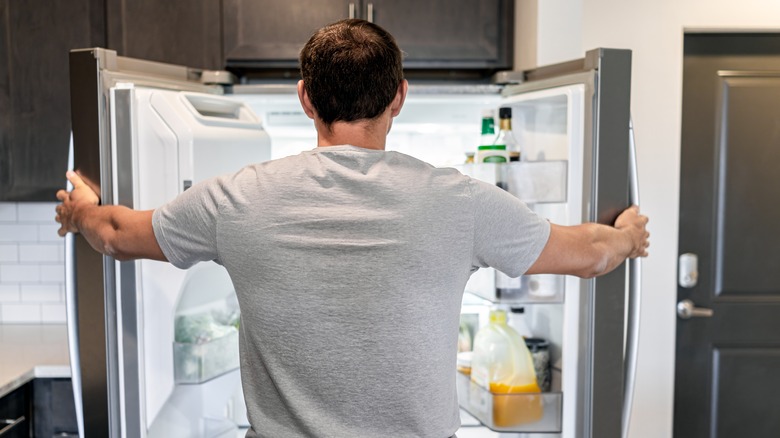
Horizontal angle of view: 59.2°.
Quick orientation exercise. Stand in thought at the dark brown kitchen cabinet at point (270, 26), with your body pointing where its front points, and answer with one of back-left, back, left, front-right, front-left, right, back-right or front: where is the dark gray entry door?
left

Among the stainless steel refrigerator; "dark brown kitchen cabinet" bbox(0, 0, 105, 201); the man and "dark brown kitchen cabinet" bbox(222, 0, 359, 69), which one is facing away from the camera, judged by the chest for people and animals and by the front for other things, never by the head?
the man

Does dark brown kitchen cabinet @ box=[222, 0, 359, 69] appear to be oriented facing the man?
yes

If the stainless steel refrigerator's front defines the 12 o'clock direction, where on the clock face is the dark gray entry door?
The dark gray entry door is roughly at 8 o'clock from the stainless steel refrigerator.

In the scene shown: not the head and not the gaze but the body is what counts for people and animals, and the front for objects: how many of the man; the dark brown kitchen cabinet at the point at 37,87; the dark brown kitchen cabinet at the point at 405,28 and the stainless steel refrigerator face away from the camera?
1

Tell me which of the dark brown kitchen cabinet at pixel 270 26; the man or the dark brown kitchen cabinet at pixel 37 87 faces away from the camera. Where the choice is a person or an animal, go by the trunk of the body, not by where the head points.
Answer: the man

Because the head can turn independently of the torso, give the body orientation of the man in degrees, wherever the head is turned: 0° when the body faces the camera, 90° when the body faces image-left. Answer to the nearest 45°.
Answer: approximately 180°

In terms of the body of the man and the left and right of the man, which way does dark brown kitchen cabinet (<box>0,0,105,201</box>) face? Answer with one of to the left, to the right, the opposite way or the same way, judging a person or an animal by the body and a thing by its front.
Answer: the opposite way

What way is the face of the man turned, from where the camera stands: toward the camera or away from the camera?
away from the camera

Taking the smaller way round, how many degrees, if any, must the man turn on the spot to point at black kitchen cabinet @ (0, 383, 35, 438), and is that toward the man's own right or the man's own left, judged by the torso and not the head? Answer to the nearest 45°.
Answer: approximately 45° to the man's own left

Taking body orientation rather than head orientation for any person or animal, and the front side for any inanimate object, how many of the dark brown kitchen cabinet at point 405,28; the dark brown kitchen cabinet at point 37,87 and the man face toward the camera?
2
